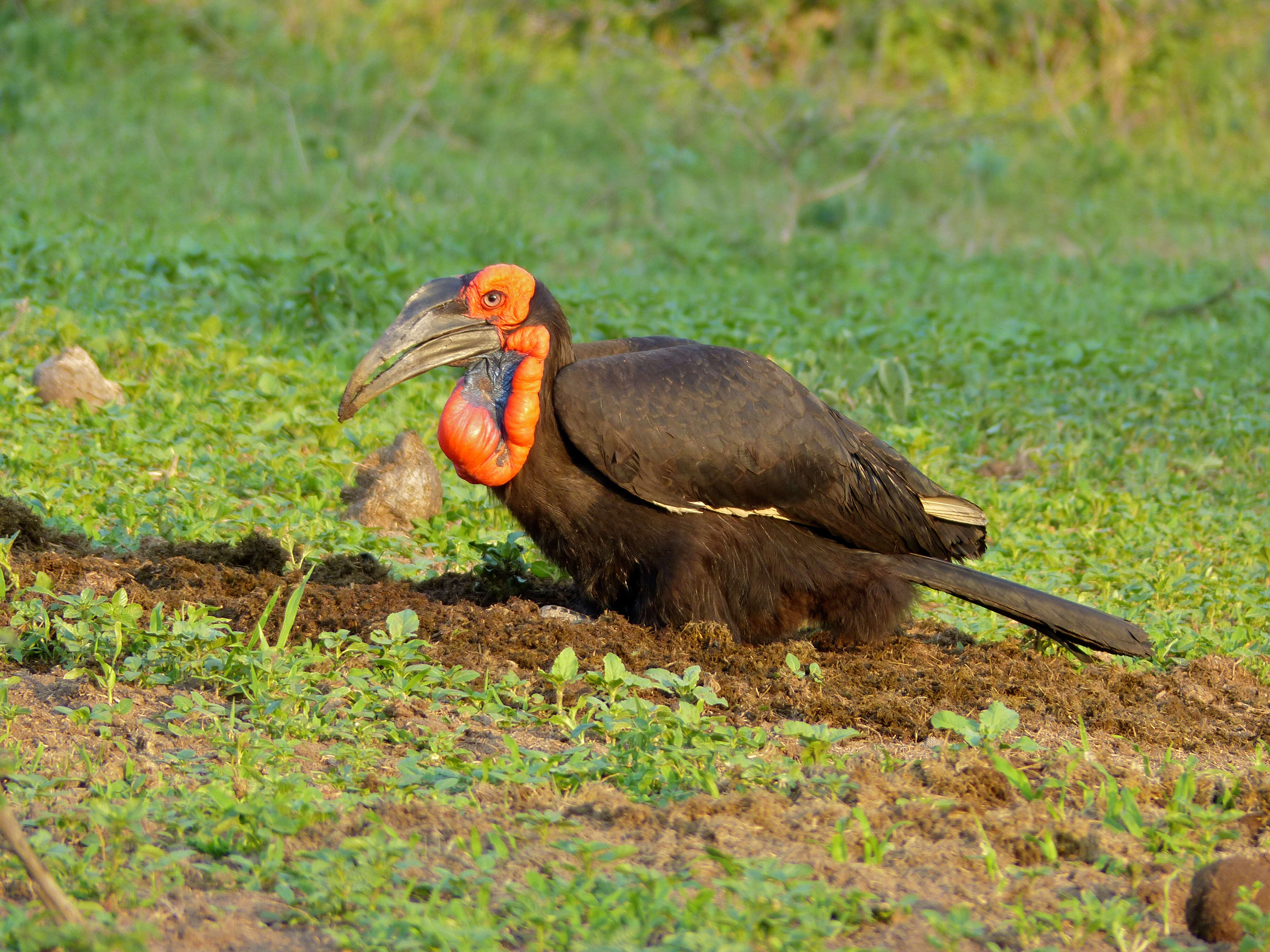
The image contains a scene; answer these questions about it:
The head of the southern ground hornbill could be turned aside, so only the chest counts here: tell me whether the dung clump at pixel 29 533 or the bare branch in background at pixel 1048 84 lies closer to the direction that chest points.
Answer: the dung clump

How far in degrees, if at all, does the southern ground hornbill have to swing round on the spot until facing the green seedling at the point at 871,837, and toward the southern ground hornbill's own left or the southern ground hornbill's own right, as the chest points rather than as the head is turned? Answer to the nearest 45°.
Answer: approximately 90° to the southern ground hornbill's own left

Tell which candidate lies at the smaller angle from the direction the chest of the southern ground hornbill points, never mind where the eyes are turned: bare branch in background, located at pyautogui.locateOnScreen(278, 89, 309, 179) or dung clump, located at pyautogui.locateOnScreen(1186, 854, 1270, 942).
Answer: the bare branch in background

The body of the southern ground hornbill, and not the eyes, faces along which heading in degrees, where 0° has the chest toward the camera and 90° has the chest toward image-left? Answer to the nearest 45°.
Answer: approximately 90°

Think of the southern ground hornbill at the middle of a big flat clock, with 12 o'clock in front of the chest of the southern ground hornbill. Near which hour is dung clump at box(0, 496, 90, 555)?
The dung clump is roughly at 12 o'clock from the southern ground hornbill.

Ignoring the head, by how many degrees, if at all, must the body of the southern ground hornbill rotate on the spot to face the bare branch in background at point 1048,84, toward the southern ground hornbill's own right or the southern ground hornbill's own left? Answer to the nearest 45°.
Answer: approximately 90° to the southern ground hornbill's own right

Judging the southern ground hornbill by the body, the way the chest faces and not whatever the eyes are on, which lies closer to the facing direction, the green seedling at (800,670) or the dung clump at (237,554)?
the dung clump

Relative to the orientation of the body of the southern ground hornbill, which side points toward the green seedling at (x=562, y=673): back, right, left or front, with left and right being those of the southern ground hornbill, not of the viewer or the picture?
left

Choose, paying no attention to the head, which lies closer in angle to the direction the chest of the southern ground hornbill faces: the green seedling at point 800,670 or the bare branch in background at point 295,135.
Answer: the bare branch in background
